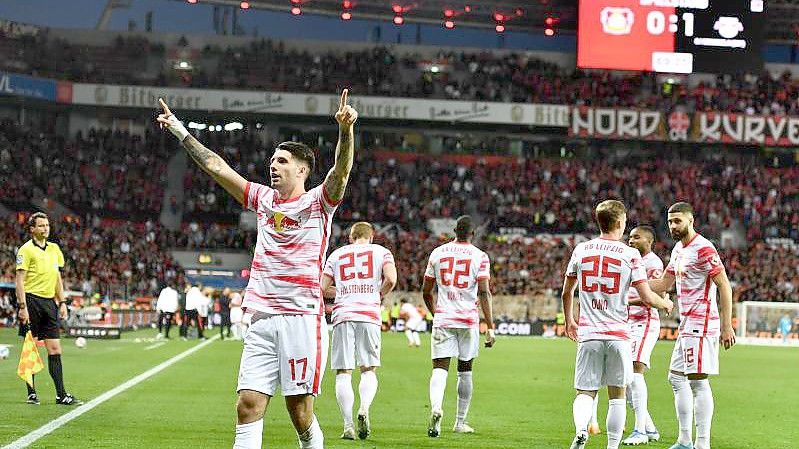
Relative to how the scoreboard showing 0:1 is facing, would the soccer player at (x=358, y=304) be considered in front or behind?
in front

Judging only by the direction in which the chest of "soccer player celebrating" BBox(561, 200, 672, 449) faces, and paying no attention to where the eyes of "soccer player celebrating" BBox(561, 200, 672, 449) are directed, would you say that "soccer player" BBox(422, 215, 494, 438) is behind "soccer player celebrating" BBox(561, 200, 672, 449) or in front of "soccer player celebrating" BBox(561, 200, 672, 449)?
in front

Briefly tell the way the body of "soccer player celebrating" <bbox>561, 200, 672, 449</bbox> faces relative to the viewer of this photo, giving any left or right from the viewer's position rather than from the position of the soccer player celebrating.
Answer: facing away from the viewer

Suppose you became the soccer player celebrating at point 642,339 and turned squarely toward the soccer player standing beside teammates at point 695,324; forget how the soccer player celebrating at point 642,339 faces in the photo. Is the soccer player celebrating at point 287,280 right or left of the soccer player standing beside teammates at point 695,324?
right

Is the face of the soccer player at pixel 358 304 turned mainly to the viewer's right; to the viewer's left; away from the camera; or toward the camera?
away from the camera

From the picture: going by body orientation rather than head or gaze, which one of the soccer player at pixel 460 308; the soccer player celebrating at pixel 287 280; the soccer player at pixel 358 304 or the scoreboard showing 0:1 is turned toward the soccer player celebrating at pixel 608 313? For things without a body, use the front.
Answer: the scoreboard showing 0:1

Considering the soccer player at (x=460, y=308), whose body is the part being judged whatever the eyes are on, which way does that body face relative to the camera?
away from the camera

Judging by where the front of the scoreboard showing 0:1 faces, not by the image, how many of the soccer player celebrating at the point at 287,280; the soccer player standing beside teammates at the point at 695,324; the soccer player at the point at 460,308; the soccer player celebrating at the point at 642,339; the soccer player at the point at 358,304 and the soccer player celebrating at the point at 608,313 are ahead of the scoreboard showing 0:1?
6

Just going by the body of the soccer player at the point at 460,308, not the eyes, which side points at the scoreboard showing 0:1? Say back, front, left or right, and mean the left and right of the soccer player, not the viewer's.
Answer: front

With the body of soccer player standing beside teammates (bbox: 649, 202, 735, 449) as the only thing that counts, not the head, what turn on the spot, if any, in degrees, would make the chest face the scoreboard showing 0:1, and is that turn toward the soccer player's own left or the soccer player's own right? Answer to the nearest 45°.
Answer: approximately 135° to the soccer player's own right

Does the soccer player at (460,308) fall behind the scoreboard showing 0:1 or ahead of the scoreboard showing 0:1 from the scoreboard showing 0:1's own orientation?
ahead

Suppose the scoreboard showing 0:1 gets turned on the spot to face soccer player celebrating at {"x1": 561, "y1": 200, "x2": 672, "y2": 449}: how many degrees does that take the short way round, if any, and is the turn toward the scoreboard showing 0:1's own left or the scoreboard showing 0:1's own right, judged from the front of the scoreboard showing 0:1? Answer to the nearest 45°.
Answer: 0° — it already faces them

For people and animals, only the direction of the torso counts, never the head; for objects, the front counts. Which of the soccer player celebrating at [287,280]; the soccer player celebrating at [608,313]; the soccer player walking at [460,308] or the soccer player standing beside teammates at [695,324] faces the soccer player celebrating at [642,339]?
the soccer player celebrating at [608,313]

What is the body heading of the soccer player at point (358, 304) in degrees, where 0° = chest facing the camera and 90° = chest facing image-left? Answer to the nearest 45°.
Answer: approximately 180°

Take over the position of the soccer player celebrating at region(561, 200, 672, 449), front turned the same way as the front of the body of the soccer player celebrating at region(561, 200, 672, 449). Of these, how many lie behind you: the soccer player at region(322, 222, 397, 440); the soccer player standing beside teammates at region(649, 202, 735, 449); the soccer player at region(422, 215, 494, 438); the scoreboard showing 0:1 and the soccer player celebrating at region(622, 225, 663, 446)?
0

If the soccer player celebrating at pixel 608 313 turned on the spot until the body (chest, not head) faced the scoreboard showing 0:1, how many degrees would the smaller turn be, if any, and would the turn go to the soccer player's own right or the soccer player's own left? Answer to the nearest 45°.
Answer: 0° — they already face it

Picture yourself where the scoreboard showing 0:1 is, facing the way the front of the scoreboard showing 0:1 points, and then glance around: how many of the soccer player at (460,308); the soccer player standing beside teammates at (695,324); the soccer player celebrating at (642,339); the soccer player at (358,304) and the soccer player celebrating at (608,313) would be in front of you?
5

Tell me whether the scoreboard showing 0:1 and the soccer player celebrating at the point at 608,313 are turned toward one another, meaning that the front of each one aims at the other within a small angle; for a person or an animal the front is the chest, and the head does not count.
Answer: yes

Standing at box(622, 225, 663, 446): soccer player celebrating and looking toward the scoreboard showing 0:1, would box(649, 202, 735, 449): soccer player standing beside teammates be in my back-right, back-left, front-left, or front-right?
back-right

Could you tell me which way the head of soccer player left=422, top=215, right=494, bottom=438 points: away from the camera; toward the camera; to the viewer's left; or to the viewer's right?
away from the camera

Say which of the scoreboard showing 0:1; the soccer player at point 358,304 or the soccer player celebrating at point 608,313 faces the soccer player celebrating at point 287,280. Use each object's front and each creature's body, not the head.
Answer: the scoreboard showing 0:1
